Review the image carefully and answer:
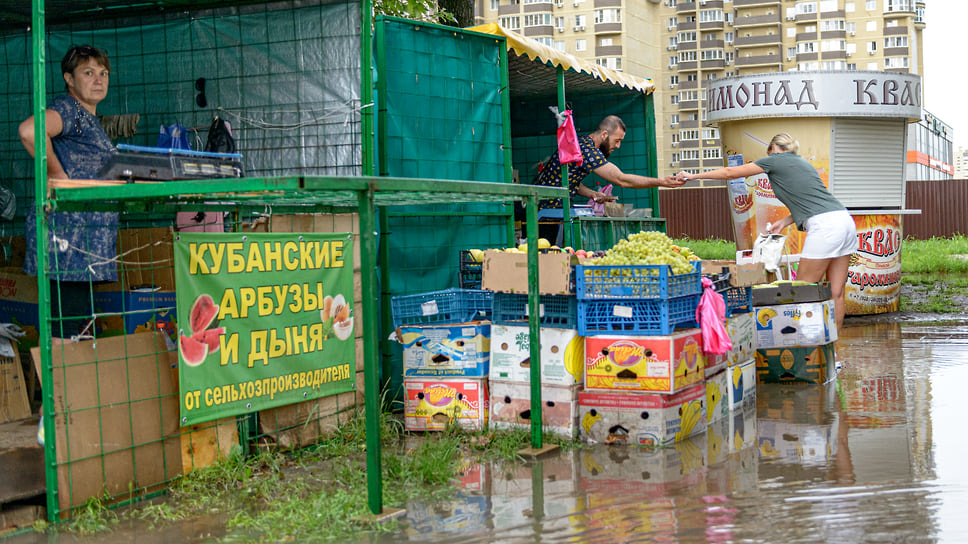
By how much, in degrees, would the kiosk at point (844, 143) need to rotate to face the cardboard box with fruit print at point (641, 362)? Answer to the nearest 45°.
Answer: approximately 45° to its right

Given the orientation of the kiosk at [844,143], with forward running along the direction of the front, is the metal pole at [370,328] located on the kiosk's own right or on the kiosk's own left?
on the kiosk's own right

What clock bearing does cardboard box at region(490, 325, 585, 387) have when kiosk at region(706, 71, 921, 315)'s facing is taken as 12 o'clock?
The cardboard box is roughly at 2 o'clock from the kiosk.

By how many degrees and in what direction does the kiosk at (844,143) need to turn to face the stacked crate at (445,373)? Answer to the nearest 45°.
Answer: approximately 45° to its right

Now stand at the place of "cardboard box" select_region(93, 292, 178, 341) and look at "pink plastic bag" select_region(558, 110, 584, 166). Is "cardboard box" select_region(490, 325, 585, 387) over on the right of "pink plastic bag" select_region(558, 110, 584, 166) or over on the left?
right

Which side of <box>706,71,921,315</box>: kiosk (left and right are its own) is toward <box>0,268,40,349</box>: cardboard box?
right

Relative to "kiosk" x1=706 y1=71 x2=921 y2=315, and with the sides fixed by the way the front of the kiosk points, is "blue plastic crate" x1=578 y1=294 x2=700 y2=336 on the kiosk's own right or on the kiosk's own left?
on the kiosk's own right

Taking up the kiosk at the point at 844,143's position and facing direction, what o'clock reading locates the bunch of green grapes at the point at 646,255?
The bunch of green grapes is roughly at 2 o'clock from the kiosk.

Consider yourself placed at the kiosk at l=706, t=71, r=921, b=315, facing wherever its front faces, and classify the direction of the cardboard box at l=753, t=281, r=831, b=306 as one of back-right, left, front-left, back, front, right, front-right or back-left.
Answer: front-right

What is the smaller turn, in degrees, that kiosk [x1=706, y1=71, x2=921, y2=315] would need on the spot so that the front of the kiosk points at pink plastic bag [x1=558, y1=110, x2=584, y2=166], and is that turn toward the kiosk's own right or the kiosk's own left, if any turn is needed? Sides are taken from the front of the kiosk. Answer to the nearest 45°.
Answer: approximately 90° to the kiosk's own right

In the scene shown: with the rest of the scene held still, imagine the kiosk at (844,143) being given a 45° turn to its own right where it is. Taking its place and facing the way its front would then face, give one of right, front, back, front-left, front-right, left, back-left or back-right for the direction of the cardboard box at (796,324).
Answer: front

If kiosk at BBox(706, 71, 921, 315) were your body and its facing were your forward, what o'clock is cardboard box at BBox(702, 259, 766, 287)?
The cardboard box is roughly at 2 o'clock from the kiosk.

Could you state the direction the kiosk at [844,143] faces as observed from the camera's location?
facing the viewer and to the right of the viewer

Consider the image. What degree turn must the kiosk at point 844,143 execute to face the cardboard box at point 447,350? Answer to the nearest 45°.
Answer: approximately 45° to its right

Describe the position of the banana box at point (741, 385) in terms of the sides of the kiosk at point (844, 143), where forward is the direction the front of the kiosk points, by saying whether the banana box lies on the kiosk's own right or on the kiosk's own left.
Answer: on the kiosk's own right
